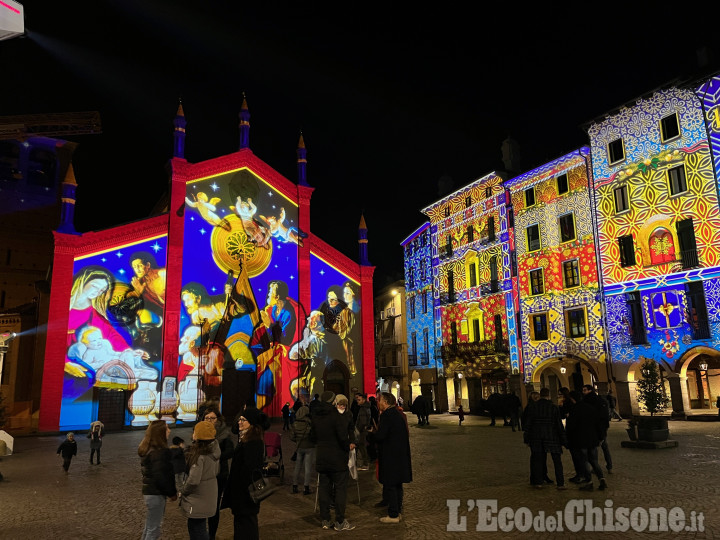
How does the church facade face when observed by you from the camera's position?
facing the viewer and to the right of the viewer

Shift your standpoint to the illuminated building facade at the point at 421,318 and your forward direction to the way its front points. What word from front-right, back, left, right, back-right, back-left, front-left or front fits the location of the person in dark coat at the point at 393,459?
front-left

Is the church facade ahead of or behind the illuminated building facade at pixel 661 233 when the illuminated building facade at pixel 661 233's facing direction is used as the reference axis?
ahead
